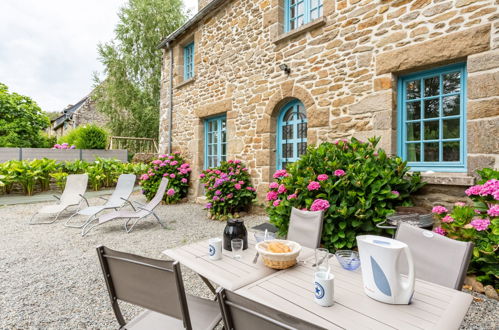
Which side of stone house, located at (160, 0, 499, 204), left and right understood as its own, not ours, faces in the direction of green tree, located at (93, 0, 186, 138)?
right

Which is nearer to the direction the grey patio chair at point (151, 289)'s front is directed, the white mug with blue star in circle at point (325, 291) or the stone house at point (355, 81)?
the stone house

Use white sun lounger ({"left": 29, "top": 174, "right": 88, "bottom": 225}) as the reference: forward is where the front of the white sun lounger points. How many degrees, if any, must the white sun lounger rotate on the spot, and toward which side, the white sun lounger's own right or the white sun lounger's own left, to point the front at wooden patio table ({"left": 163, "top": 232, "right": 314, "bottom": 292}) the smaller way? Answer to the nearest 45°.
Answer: approximately 45° to the white sun lounger's own left

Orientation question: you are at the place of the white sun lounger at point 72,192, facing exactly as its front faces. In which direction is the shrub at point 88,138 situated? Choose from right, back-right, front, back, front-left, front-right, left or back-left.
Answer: back-right

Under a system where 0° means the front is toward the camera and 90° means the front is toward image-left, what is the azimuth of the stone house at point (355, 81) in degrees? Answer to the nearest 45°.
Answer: approximately 45°

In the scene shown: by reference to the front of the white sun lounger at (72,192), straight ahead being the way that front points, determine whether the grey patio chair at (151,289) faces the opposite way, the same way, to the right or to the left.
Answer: the opposite way

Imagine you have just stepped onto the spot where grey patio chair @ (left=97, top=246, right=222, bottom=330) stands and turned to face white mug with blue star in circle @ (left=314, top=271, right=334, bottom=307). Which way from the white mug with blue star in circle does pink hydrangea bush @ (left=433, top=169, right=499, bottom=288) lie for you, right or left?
left

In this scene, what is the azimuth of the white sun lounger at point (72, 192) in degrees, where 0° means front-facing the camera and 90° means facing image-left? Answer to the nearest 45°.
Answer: approximately 45°

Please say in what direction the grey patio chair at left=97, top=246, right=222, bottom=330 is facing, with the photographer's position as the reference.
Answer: facing away from the viewer and to the right of the viewer

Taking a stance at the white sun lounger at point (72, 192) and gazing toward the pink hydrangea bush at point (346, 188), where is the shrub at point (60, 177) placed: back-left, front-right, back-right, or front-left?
back-left

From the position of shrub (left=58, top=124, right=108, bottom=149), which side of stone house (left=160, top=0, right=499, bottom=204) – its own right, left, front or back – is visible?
right

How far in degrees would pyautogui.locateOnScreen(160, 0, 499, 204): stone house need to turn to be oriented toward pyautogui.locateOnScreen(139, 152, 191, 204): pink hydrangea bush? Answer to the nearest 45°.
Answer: approximately 90° to its right

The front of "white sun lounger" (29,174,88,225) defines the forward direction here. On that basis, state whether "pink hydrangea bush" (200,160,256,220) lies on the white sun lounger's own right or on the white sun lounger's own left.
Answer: on the white sun lounger's own left
